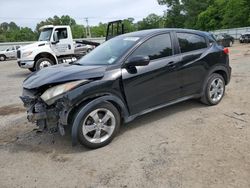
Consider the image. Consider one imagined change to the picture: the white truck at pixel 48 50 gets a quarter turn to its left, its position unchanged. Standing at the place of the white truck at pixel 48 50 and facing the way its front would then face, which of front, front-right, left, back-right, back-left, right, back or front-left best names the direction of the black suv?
front-right

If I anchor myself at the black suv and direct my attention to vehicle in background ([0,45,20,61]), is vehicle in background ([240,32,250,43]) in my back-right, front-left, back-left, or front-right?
front-right

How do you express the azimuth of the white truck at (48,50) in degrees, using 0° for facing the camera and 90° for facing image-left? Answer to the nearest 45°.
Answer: approximately 45°

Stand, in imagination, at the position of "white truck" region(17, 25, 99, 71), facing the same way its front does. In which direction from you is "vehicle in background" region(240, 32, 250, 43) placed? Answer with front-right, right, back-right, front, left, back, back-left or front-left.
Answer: back

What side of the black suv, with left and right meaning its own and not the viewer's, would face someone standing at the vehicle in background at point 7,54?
right

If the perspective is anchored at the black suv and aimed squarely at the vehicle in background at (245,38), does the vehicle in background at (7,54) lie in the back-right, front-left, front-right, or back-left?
front-left

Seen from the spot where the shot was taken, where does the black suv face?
facing the viewer and to the left of the viewer
